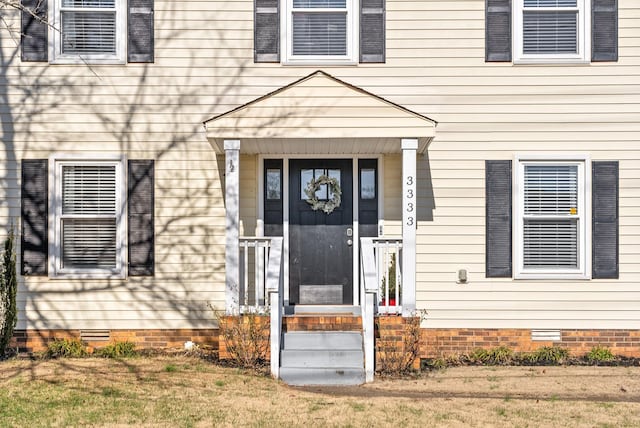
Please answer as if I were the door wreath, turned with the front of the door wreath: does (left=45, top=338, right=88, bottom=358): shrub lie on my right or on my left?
on my right

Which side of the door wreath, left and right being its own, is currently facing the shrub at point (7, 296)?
right

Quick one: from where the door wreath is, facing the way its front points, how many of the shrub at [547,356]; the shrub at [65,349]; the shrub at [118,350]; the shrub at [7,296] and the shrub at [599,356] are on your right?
3

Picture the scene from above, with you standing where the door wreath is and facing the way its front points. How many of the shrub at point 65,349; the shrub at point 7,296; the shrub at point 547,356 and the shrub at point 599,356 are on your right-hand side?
2

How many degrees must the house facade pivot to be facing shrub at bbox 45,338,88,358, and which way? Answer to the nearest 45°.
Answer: approximately 90° to its right

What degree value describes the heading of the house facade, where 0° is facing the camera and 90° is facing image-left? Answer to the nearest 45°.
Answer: approximately 0°

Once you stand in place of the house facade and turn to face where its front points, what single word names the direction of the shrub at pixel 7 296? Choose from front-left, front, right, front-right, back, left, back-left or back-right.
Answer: right

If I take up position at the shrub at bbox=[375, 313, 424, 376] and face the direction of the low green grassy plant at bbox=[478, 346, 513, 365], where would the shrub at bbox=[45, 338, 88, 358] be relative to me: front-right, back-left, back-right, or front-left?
back-left

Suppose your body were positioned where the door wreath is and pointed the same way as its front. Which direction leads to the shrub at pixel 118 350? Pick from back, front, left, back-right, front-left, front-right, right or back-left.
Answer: right
